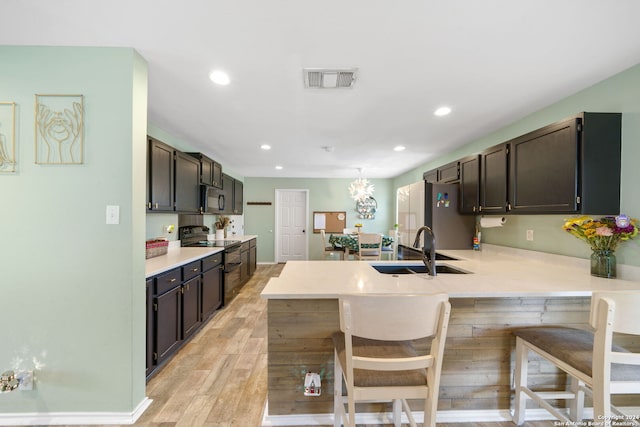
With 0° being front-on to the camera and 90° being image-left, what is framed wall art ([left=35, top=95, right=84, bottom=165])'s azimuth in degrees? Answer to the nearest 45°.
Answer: approximately 0°

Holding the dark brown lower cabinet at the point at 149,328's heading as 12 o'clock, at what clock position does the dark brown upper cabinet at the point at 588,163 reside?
The dark brown upper cabinet is roughly at 1 o'clock from the dark brown lower cabinet.

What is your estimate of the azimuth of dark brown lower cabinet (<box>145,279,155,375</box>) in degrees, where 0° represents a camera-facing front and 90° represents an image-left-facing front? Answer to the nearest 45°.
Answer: approximately 270°

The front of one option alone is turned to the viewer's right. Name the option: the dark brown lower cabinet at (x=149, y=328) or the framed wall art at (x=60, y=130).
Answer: the dark brown lower cabinet

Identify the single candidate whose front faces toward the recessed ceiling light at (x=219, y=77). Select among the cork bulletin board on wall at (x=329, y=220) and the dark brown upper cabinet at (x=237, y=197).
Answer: the cork bulletin board on wall

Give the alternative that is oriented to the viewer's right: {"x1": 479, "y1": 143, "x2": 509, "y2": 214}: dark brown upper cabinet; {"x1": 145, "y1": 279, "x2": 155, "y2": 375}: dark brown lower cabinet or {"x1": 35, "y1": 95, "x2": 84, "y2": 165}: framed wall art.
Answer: the dark brown lower cabinet

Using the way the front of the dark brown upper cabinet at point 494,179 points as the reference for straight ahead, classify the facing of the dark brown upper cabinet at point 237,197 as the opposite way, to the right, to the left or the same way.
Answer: the opposite way

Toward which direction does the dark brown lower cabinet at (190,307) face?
to the viewer's right

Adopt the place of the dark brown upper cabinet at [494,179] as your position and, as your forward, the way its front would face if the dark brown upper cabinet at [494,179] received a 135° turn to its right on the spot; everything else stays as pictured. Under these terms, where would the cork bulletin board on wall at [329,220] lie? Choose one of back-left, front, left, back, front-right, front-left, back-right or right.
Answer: front-left

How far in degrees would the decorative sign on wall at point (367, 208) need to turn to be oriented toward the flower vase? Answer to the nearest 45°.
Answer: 0° — it already faces it
